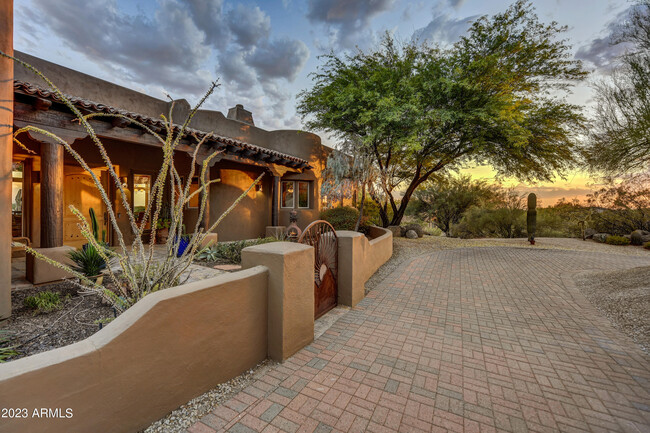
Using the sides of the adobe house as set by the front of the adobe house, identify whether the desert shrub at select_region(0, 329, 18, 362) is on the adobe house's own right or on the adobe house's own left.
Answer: on the adobe house's own right

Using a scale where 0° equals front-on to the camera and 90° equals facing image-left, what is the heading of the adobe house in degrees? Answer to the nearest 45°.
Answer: approximately 315°

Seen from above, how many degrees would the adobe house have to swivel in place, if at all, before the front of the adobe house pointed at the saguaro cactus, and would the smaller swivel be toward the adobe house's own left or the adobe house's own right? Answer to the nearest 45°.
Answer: approximately 45° to the adobe house's own left

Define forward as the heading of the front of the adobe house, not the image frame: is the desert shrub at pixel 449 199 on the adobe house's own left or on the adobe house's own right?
on the adobe house's own left

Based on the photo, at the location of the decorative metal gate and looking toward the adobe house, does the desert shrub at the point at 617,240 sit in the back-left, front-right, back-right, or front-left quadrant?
back-right
